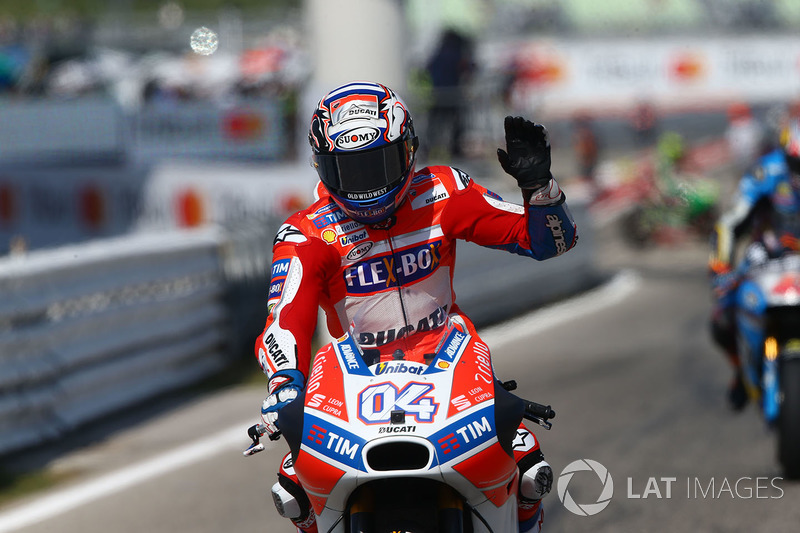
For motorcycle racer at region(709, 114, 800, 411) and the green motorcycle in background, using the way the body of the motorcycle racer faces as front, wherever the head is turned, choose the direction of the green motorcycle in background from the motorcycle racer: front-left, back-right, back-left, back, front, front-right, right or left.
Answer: back

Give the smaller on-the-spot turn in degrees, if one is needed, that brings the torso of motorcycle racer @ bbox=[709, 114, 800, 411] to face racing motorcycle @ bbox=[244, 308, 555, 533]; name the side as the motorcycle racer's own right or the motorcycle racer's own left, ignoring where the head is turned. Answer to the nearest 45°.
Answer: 0° — they already face it

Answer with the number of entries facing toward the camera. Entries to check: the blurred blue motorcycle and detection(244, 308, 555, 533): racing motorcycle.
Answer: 2

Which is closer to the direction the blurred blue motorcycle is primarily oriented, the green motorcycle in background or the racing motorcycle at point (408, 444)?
the racing motorcycle

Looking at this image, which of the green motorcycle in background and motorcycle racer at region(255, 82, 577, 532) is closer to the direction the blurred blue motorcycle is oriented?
the motorcycle racer

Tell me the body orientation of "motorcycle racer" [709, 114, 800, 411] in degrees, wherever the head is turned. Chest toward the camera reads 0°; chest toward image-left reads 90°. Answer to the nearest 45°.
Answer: approximately 0°

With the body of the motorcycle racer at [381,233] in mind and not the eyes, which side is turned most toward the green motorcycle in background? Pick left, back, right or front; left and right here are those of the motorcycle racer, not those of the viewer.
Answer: back

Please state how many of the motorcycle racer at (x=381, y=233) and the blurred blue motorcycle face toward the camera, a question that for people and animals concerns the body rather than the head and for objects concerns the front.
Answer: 2
